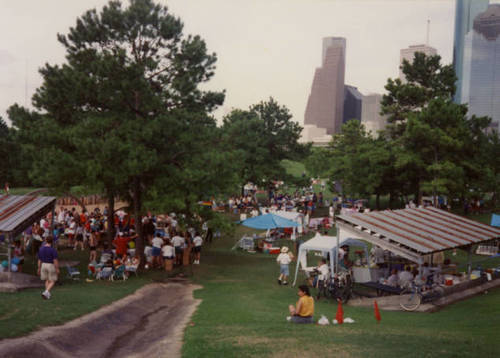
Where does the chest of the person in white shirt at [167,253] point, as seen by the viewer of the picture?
away from the camera

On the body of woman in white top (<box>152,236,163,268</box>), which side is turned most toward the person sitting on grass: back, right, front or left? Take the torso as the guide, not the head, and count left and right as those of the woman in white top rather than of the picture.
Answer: back

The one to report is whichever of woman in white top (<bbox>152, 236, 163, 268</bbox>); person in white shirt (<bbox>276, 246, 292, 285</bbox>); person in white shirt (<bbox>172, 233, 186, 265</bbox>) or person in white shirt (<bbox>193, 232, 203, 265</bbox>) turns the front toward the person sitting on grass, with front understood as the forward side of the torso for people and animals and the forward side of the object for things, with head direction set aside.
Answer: person in white shirt (<bbox>276, 246, 292, 285</bbox>)

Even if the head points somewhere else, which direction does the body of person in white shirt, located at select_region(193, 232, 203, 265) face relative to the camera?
away from the camera

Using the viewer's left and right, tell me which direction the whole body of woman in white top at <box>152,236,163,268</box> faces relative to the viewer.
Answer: facing away from the viewer

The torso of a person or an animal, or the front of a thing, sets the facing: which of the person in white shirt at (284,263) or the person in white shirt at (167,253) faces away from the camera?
the person in white shirt at (167,253)

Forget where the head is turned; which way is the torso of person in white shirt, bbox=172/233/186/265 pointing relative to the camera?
away from the camera

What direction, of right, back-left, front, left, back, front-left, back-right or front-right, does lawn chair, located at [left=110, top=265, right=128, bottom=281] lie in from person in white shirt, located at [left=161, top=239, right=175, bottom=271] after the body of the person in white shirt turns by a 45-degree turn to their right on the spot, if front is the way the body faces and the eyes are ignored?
back

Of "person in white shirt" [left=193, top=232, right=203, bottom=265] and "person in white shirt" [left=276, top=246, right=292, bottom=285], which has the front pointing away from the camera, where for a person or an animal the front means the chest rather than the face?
"person in white shirt" [left=193, top=232, right=203, bottom=265]

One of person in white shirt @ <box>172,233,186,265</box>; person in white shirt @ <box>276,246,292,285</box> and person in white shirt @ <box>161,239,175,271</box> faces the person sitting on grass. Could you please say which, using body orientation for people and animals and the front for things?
person in white shirt @ <box>276,246,292,285</box>

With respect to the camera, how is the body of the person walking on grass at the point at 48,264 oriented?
away from the camera
